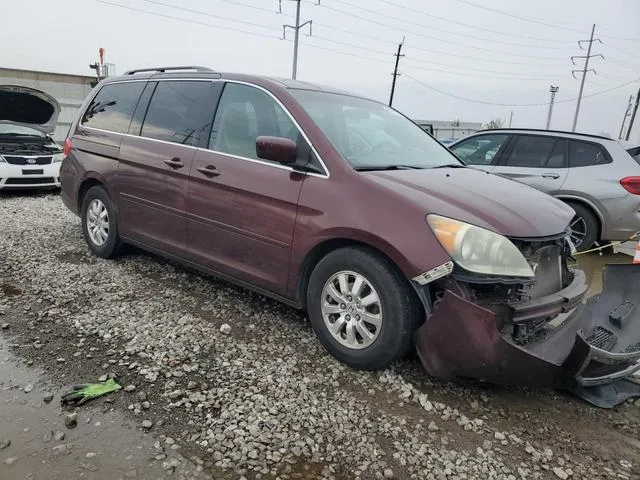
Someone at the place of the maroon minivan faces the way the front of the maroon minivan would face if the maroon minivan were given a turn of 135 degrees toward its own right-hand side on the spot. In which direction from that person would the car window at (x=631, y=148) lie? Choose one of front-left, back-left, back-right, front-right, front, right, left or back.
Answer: back-right

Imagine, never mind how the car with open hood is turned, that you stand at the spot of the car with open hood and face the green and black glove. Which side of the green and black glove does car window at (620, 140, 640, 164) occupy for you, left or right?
left

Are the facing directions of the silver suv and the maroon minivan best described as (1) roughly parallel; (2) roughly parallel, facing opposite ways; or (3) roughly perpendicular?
roughly parallel, facing opposite ways

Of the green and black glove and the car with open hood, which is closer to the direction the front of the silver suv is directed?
the car with open hood

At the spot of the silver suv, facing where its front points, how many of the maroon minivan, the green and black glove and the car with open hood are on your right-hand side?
0

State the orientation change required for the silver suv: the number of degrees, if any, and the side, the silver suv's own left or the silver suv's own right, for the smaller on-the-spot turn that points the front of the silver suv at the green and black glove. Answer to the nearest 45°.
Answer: approximately 90° to the silver suv's own left

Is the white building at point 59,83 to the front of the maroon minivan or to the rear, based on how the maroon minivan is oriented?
to the rear

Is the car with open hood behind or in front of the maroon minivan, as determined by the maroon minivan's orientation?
behind

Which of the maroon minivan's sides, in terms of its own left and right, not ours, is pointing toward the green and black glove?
right

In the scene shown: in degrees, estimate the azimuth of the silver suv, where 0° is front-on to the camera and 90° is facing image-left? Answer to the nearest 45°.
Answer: approximately 135°

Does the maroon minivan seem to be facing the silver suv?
no
